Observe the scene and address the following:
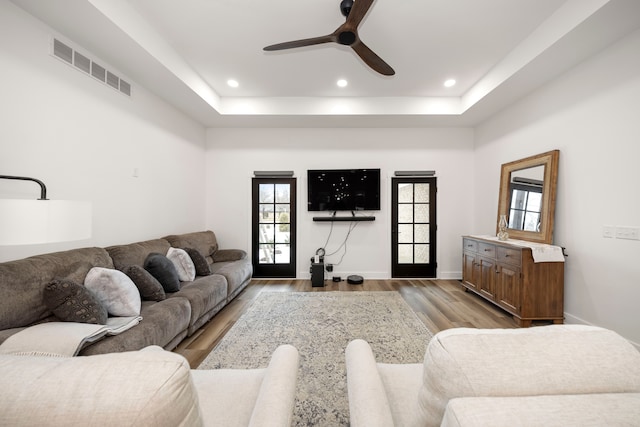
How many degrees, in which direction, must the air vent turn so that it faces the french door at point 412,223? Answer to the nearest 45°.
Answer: approximately 45° to its left

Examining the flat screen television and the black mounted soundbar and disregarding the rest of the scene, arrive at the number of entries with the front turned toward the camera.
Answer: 2

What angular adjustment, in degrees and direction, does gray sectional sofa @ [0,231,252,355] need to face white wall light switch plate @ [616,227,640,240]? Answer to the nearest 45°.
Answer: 0° — it already faces it

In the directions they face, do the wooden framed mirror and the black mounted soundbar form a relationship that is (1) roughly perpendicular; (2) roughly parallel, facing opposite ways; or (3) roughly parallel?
roughly perpendicular

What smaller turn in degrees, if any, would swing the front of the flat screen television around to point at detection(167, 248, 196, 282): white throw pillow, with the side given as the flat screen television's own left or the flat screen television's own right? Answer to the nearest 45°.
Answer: approximately 45° to the flat screen television's own right

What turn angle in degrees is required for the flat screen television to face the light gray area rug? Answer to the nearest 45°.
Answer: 0° — it already faces it

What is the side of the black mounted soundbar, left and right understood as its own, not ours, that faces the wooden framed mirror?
left

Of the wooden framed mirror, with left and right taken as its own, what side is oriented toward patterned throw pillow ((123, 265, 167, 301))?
front

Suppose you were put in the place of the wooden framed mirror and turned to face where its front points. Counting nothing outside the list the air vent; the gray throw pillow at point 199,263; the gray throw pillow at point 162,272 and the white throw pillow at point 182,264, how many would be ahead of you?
4

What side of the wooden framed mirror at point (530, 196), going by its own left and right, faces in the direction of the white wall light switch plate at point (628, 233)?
left

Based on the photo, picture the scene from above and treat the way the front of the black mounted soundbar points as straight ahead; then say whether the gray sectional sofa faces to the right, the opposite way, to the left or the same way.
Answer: to the left

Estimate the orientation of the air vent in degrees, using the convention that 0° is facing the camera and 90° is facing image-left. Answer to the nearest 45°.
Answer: approximately 315°

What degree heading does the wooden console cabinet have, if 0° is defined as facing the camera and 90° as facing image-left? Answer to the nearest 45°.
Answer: approximately 45°

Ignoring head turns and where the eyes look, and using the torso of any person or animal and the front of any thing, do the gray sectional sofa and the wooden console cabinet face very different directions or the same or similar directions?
very different directions

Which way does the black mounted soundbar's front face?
toward the camera

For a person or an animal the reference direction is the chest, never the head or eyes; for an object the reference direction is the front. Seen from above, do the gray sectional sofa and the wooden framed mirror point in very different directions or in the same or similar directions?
very different directions

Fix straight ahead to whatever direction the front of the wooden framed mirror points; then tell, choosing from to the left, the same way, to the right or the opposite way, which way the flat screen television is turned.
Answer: to the left

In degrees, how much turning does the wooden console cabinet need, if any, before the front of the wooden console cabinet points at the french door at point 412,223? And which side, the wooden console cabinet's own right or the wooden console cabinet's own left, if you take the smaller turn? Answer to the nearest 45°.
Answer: approximately 90° to the wooden console cabinet's own right

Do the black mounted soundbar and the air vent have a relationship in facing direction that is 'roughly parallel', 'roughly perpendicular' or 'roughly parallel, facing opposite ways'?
roughly perpendicular
